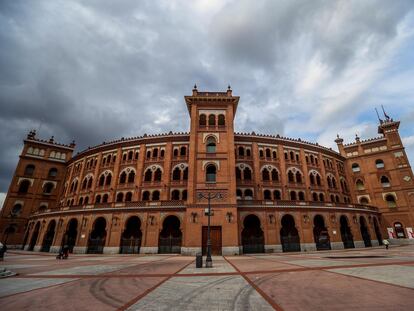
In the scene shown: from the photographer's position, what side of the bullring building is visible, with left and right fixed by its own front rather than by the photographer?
front
